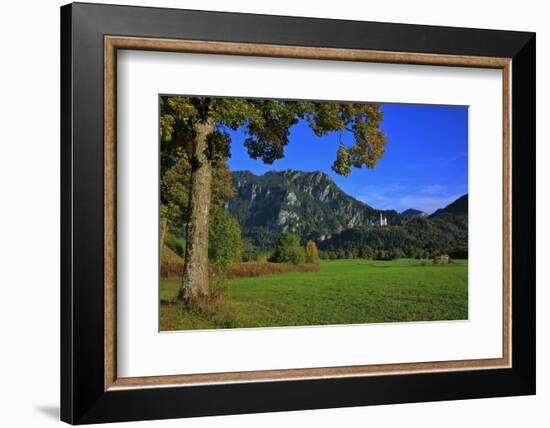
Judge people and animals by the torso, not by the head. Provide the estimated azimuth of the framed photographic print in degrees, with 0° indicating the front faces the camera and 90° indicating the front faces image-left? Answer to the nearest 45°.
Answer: approximately 315°
